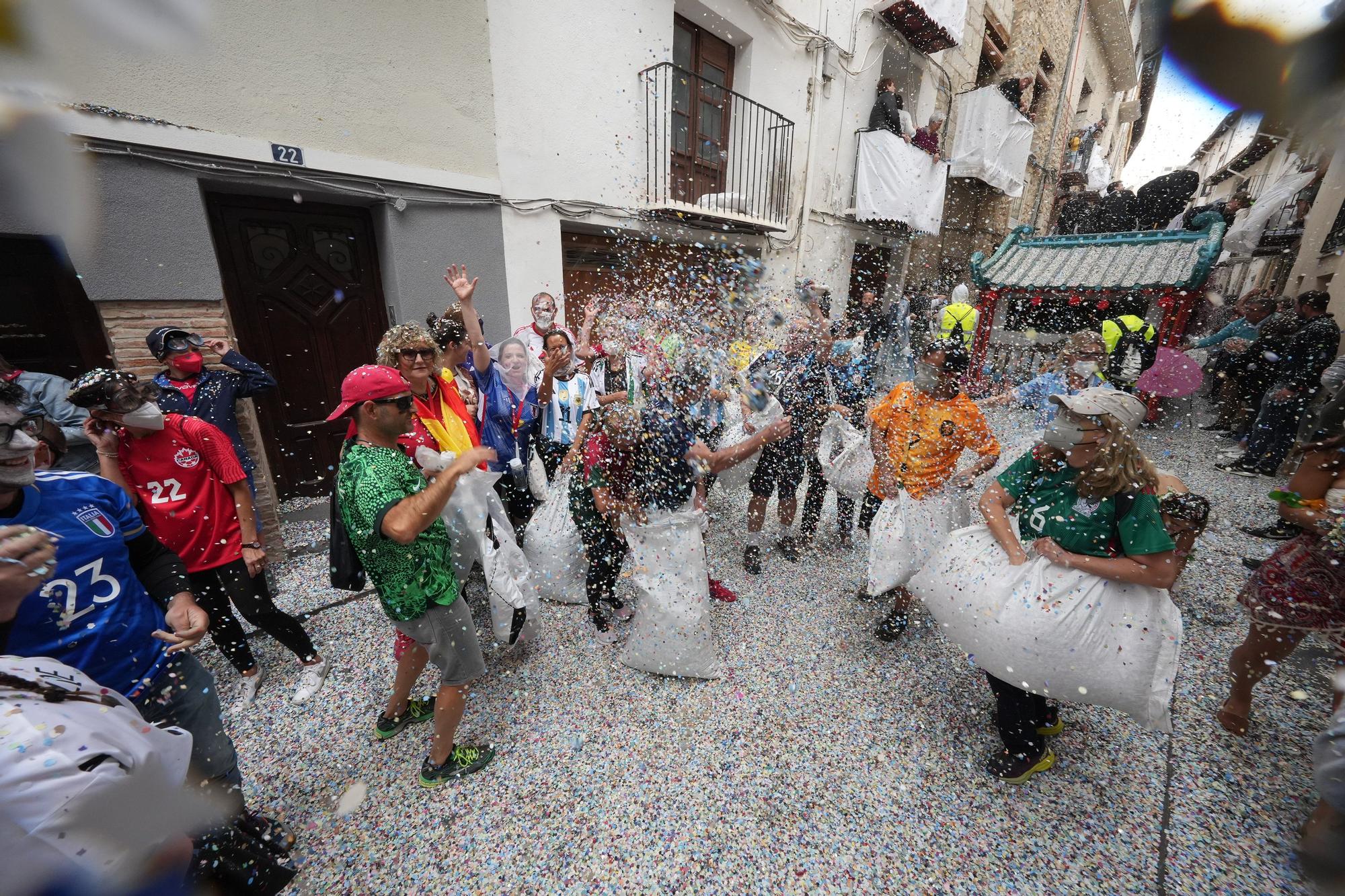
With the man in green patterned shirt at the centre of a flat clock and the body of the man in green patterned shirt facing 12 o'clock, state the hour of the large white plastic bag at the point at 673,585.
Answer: The large white plastic bag is roughly at 12 o'clock from the man in green patterned shirt.

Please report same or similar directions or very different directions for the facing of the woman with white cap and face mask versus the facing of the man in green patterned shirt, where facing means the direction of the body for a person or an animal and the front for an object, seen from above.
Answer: very different directions

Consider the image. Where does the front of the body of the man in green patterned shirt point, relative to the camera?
to the viewer's right

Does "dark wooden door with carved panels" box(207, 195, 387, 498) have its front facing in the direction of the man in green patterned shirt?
yes

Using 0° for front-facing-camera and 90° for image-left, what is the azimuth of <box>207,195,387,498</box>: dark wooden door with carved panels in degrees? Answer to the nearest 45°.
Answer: approximately 0°

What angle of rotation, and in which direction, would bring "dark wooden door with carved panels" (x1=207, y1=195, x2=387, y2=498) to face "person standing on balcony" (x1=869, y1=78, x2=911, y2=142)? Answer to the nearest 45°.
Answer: approximately 90° to its left
